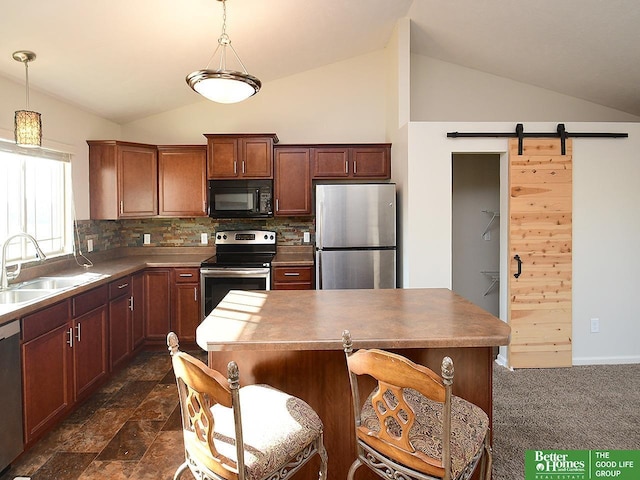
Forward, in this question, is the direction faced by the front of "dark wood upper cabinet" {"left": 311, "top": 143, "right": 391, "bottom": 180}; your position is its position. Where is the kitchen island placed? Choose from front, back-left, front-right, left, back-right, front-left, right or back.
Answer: front

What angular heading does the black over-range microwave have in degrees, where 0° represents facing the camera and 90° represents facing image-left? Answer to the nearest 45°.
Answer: approximately 0°

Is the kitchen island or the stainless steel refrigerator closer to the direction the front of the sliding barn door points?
the kitchen island

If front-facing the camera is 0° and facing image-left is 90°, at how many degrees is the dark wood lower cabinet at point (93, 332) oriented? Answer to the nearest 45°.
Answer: approximately 315°

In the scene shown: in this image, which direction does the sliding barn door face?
toward the camera

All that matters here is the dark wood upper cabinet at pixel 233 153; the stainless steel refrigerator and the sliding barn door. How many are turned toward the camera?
3

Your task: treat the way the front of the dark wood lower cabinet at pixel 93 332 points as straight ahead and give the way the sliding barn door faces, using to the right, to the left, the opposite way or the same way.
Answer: to the right

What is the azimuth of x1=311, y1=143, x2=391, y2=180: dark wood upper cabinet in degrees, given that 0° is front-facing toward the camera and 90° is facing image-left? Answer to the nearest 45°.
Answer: approximately 0°

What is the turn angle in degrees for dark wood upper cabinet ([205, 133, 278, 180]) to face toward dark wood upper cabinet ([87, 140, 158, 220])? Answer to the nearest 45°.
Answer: approximately 90° to its right

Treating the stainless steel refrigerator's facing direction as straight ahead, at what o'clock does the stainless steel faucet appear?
The stainless steel faucet is roughly at 2 o'clock from the stainless steel refrigerator.

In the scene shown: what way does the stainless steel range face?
toward the camera

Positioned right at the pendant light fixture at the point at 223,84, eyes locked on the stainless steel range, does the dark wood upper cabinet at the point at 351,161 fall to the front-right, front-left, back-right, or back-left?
front-right

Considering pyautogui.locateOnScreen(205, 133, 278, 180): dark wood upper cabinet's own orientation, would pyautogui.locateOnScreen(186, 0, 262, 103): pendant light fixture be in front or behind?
in front

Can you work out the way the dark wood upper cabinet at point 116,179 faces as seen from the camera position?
facing the viewer and to the right of the viewer
